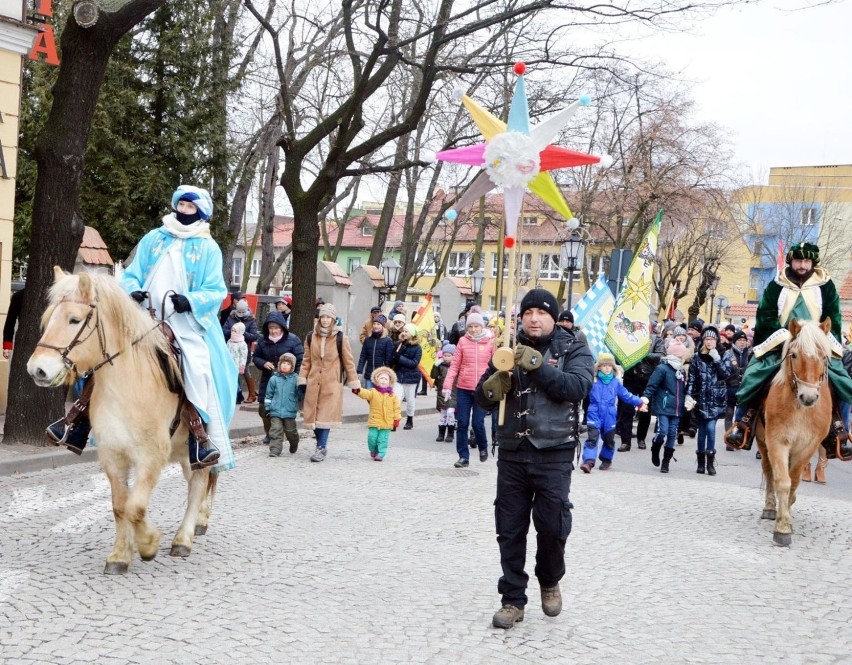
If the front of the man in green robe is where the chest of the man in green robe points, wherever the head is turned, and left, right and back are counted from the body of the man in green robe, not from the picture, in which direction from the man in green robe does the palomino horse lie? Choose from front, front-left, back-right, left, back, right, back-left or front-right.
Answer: front-right

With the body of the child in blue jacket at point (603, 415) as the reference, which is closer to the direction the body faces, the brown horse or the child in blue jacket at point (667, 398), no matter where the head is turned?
the brown horse

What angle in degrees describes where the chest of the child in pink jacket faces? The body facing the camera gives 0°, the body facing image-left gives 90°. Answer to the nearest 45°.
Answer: approximately 0°

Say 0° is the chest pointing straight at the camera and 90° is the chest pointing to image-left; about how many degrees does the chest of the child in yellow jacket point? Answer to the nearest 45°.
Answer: approximately 0°

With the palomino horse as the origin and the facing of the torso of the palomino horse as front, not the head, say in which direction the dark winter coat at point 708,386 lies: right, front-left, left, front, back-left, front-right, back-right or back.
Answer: back

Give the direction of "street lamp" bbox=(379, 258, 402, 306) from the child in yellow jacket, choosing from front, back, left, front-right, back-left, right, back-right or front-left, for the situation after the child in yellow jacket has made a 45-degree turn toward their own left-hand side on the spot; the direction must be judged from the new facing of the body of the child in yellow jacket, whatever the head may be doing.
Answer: back-left

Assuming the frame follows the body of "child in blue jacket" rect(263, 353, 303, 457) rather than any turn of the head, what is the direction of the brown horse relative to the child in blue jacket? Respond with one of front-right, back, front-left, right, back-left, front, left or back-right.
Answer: front-left

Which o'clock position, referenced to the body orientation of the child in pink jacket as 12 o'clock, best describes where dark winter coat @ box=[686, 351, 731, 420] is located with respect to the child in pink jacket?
The dark winter coat is roughly at 9 o'clock from the child in pink jacket.

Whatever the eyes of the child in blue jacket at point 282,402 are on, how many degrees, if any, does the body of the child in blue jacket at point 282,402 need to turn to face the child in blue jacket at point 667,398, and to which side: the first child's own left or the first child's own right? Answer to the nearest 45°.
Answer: approximately 90° to the first child's own left

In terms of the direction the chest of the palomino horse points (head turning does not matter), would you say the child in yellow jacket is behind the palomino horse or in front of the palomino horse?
behind

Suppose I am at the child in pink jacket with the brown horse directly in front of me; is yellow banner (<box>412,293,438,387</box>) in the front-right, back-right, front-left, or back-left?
back-left
